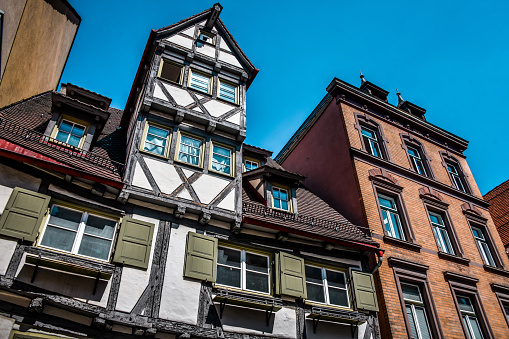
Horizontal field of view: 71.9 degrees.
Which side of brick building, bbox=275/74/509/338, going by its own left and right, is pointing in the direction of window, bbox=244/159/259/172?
right

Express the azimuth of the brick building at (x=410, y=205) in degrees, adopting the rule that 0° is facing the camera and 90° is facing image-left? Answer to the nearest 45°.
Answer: approximately 315°

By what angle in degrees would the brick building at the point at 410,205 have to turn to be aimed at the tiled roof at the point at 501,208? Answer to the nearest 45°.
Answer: approximately 90° to its left

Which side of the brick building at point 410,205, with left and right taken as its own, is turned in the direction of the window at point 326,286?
right
